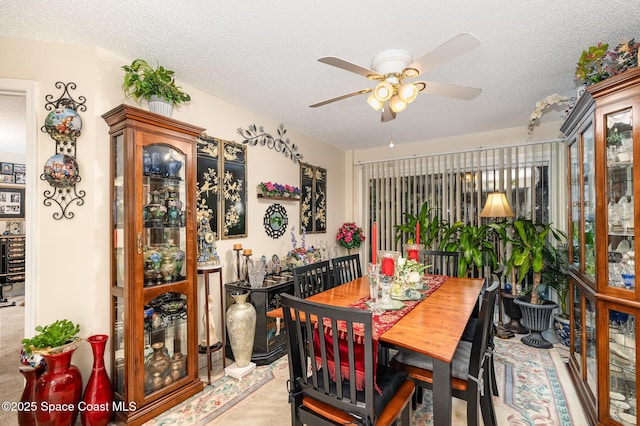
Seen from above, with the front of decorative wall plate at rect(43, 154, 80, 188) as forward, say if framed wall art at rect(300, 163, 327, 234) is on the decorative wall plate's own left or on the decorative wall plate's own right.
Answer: on the decorative wall plate's own left

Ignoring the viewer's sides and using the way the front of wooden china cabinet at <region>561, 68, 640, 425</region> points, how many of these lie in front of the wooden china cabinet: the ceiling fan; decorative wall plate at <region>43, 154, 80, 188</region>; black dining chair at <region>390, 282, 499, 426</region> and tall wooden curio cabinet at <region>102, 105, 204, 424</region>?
4

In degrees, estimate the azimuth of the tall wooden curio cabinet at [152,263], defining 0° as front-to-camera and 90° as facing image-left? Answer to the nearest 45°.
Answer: approximately 315°

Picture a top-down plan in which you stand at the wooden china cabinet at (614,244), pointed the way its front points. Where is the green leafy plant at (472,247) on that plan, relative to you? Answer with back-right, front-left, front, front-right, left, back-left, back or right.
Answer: right

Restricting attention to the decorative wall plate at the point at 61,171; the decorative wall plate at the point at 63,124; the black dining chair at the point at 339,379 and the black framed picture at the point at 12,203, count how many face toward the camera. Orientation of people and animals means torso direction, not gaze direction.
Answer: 3

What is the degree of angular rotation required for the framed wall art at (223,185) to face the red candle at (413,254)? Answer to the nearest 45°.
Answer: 0° — it already faces it

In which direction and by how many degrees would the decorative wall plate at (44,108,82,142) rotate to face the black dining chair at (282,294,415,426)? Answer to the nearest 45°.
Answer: approximately 45° to its left

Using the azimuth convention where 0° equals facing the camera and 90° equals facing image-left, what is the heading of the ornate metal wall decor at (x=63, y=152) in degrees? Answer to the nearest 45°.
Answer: approximately 0°

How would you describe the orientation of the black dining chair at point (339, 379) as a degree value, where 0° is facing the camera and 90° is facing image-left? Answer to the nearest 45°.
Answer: approximately 225°

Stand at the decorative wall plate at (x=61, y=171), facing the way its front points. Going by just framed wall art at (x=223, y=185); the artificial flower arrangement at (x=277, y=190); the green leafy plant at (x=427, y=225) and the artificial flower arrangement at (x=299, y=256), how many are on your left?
4
